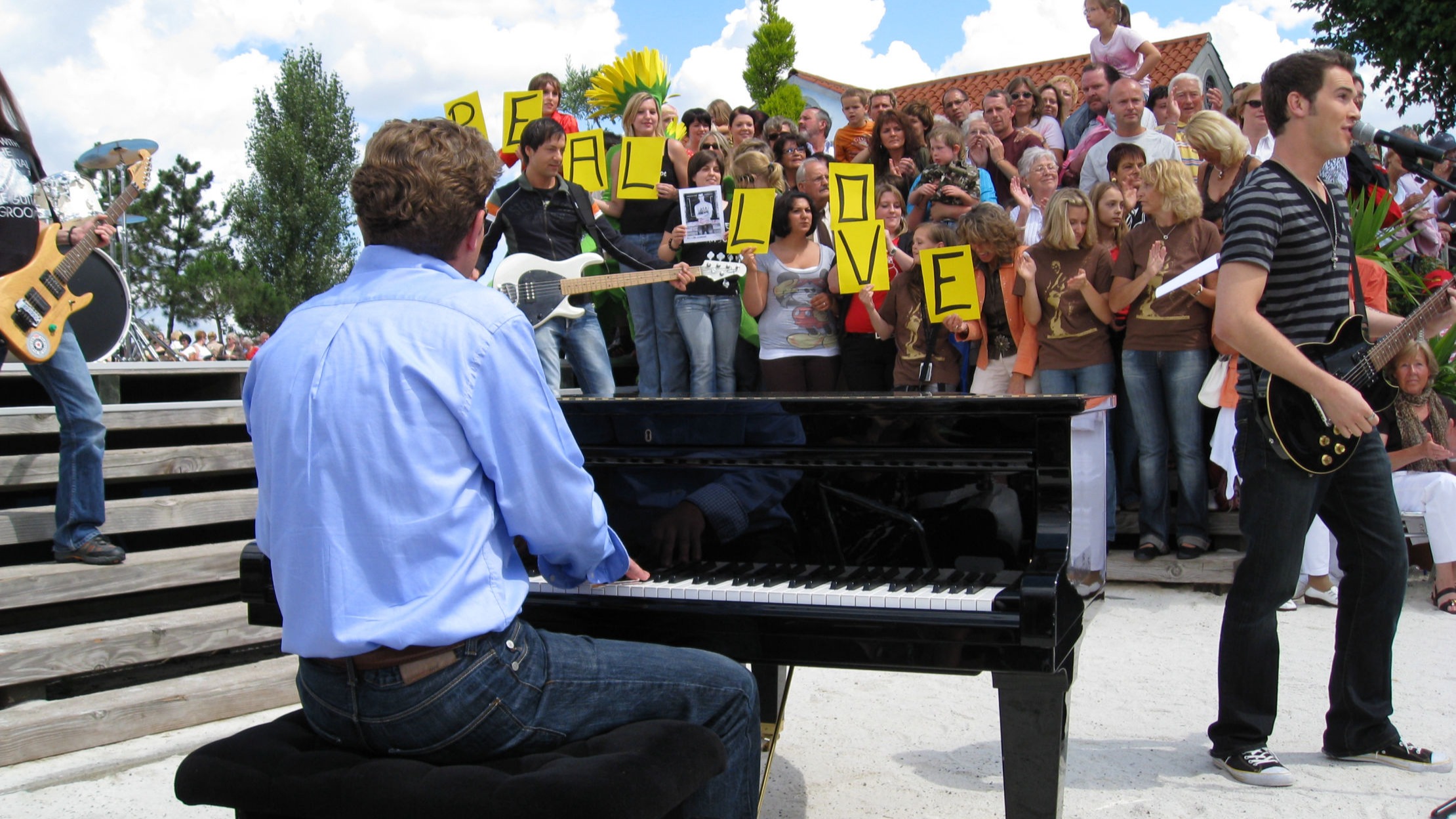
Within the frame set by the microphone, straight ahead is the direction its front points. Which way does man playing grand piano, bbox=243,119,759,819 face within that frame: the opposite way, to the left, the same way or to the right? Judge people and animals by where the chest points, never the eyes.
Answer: to the right

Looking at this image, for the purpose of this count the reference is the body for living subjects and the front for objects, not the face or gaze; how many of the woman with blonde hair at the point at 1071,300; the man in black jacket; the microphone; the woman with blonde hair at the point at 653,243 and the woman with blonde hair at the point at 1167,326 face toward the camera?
4

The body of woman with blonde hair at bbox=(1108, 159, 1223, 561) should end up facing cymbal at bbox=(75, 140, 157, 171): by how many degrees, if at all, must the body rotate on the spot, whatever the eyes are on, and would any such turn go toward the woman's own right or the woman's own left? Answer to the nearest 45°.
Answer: approximately 90° to the woman's own right

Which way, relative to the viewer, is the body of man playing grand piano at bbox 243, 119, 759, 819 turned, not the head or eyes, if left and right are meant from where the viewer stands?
facing away from the viewer and to the right of the viewer

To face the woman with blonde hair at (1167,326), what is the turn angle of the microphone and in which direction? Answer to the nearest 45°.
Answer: approximately 90° to its right

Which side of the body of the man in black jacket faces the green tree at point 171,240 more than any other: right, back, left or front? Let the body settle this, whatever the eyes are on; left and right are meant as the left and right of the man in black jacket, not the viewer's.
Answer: back

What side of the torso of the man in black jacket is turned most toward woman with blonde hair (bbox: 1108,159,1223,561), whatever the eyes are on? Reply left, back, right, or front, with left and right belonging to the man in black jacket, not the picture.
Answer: left

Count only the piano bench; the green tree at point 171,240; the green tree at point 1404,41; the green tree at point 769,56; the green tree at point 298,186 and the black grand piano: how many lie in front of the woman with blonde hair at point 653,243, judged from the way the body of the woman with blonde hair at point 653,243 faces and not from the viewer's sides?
2
